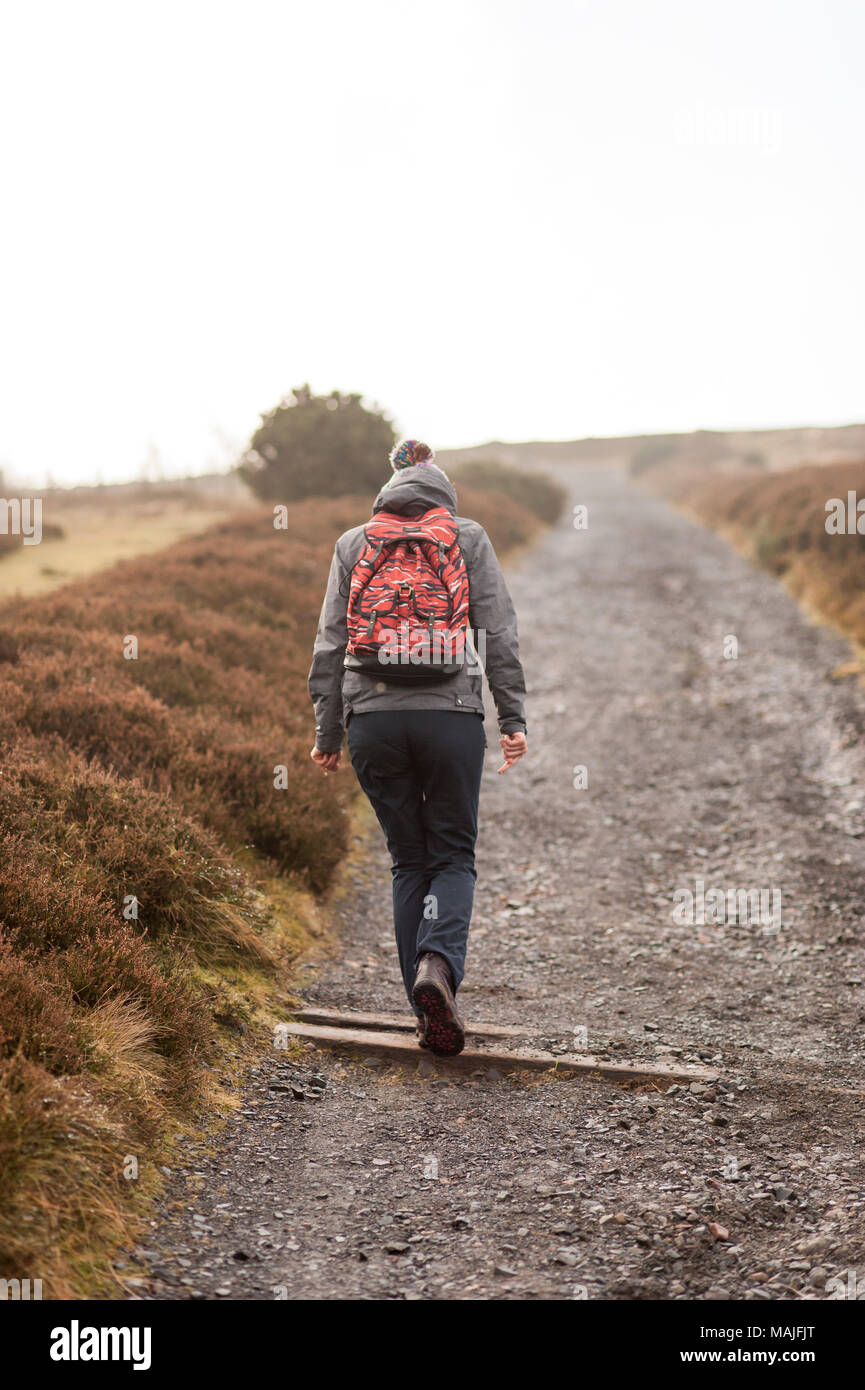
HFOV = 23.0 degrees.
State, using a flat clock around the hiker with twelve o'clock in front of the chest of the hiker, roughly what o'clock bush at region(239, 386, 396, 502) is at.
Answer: The bush is roughly at 12 o'clock from the hiker.

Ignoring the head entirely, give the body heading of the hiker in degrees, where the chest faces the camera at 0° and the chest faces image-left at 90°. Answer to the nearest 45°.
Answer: approximately 180°
